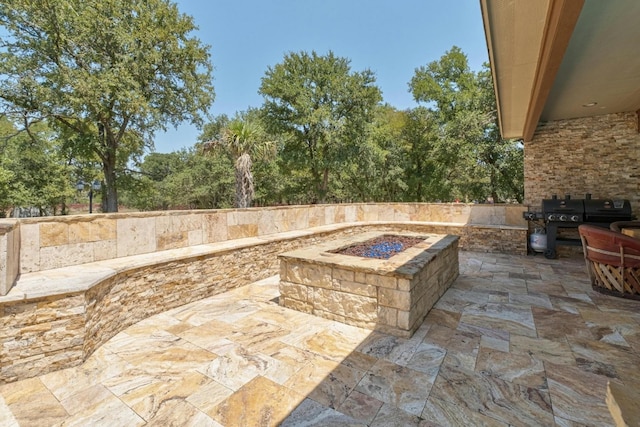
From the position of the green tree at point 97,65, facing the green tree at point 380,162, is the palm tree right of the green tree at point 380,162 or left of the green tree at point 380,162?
right

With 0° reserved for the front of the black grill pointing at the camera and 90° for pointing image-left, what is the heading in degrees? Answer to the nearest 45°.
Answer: approximately 0°

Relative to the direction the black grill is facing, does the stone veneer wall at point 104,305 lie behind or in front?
in front

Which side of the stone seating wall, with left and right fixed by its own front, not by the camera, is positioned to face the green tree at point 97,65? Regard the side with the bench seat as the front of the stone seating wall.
back

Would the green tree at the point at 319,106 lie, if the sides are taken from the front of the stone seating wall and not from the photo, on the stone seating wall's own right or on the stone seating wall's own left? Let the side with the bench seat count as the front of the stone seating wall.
on the stone seating wall's own left

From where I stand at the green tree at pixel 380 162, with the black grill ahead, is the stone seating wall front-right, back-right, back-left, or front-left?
front-right

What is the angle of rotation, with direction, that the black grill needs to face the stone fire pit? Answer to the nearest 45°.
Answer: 0° — it already faces it

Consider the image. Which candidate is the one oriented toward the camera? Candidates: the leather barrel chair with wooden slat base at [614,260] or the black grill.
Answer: the black grill
